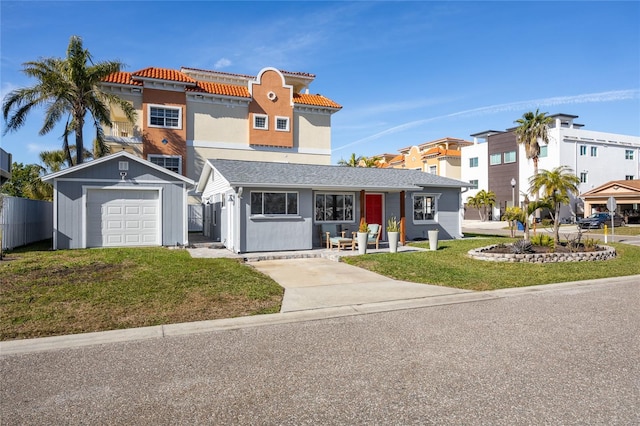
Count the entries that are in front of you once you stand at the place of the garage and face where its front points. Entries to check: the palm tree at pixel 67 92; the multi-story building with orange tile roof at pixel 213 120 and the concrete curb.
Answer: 1

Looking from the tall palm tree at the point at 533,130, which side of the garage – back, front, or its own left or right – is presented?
left

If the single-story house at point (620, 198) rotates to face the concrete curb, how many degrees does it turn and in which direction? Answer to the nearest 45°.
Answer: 0° — it already faces it

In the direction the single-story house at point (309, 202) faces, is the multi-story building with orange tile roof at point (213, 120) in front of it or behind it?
behind

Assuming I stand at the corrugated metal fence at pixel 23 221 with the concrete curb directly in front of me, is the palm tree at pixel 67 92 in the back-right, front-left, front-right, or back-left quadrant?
back-left

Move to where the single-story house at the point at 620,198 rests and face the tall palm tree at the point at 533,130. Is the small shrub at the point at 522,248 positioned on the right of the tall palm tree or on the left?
left

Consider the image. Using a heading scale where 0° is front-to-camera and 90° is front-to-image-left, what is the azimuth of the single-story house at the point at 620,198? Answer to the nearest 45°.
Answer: approximately 0°

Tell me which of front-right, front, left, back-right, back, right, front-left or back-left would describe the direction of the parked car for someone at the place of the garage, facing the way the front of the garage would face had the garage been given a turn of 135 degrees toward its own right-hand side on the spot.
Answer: back-right

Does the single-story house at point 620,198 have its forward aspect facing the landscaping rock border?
yes

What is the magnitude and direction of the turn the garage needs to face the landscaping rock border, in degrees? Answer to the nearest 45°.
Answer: approximately 45° to its left

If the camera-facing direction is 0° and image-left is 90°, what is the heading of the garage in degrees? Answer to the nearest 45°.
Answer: approximately 0°

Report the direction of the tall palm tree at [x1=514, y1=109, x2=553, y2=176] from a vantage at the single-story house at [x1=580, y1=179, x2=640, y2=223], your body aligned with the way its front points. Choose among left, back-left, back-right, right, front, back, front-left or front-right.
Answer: front-right

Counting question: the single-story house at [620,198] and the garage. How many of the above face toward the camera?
2

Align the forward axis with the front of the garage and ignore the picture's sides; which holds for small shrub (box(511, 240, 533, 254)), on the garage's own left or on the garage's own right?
on the garage's own left
